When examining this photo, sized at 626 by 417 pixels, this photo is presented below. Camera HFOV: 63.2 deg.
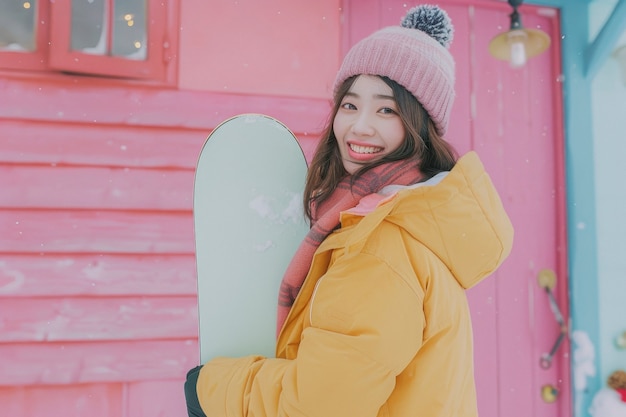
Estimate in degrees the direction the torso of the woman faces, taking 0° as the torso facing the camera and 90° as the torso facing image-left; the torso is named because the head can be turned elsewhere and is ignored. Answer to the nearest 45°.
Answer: approximately 90°

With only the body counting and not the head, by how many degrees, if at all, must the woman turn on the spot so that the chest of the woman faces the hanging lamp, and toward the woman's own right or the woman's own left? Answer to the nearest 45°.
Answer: approximately 135° to the woman's own right

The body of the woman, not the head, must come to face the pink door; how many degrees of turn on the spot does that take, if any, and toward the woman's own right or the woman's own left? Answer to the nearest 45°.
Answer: approximately 135° to the woman's own right
